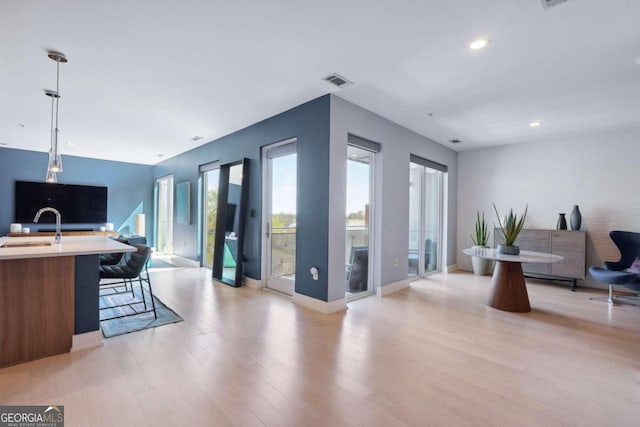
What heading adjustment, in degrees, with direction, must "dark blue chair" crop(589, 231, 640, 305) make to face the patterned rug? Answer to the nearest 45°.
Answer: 0° — it already faces it

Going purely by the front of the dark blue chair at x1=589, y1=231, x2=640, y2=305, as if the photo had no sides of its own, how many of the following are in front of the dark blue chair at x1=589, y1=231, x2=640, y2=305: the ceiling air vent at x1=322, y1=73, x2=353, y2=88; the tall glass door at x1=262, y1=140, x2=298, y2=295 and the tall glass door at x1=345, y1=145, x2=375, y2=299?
3

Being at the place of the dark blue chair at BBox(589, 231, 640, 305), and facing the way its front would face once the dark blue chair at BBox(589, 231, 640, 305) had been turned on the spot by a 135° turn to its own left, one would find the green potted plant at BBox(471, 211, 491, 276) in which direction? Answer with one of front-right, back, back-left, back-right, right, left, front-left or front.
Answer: back

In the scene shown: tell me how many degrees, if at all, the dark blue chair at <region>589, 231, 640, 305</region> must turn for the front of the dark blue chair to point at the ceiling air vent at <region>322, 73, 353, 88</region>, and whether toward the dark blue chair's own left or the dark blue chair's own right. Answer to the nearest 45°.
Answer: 0° — it already faces it

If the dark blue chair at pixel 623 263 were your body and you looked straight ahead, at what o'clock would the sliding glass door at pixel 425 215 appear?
The sliding glass door is roughly at 1 o'clock from the dark blue chair.

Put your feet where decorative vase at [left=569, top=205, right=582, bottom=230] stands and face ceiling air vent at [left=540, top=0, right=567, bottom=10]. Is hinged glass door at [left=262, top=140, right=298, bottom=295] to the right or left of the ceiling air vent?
right

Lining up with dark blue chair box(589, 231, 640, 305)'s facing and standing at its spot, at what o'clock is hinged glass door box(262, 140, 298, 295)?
The hinged glass door is roughly at 12 o'clock from the dark blue chair.

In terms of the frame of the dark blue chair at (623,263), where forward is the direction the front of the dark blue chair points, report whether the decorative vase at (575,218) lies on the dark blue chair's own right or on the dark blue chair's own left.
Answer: on the dark blue chair's own right

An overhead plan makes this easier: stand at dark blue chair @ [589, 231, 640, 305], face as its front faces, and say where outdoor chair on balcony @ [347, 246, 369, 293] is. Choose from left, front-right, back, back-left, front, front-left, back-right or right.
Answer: front

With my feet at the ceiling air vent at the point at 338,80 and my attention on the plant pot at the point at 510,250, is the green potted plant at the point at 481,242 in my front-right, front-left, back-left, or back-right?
front-left

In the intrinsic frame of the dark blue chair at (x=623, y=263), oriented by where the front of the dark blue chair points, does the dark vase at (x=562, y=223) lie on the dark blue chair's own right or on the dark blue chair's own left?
on the dark blue chair's own right

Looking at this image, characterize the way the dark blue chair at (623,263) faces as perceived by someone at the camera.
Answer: facing the viewer and to the left of the viewer

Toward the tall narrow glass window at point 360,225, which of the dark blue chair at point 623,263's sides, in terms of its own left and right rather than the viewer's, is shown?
front
